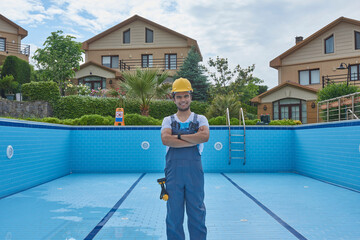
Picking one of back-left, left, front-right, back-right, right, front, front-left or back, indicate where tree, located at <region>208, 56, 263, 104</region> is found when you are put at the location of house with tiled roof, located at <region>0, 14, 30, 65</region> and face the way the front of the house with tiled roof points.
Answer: front-left

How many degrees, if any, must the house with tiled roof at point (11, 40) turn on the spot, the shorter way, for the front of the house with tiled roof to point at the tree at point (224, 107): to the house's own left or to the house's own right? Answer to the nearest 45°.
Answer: approximately 45° to the house's own left

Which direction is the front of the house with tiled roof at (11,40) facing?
toward the camera

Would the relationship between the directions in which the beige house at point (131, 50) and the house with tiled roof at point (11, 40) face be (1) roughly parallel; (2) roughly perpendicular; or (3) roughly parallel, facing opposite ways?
roughly parallel

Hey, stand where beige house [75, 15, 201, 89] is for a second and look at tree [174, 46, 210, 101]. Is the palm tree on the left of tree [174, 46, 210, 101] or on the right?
right

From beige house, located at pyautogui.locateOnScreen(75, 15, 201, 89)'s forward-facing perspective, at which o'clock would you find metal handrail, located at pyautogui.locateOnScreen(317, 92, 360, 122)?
The metal handrail is roughly at 11 o'clock from the beige house.

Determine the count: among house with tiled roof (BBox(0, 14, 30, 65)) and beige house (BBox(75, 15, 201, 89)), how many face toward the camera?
2

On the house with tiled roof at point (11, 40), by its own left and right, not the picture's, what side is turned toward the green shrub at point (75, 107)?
front

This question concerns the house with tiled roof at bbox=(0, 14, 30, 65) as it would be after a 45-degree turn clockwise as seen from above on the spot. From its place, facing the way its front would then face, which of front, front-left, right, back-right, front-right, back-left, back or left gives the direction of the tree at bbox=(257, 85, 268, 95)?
back-left

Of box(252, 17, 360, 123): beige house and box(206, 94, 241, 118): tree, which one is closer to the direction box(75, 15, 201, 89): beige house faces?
the tree

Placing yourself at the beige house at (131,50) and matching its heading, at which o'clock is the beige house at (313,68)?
the beige house at (313,68) is roughly at 10 o'clock from the beige house at (131,50).

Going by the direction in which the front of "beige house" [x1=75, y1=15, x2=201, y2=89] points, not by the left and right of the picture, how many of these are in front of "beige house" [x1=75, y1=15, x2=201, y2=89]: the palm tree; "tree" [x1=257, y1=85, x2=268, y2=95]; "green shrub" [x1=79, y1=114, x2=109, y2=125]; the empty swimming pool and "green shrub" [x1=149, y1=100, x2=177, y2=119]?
4

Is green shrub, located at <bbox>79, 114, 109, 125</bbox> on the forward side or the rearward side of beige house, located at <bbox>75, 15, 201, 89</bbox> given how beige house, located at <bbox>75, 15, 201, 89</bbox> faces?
on the forward side

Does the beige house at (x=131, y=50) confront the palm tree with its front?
yes

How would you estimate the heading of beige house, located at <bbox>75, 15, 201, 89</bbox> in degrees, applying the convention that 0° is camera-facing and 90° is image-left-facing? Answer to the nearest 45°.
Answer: approximately 0°

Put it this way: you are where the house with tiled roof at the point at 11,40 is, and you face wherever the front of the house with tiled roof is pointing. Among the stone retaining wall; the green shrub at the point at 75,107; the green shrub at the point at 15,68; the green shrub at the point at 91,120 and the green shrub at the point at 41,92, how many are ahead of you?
5
